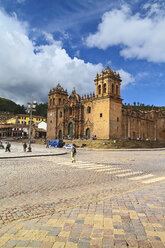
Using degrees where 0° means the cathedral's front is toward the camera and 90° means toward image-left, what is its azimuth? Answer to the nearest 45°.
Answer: approximately 45°
